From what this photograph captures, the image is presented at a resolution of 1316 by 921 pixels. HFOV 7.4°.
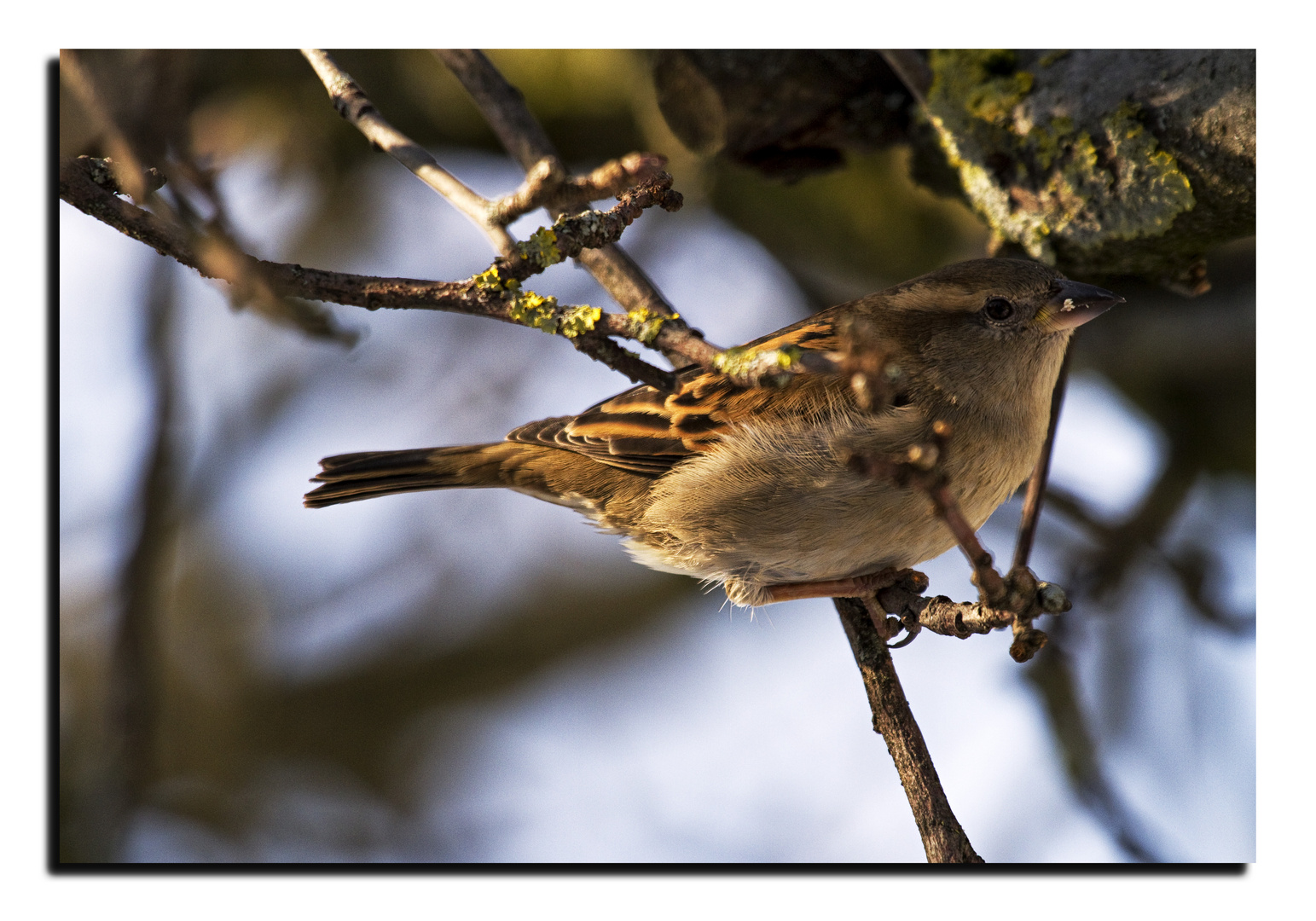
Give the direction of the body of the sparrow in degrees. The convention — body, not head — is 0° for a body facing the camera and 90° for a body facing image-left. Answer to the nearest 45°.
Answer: approximately 270°

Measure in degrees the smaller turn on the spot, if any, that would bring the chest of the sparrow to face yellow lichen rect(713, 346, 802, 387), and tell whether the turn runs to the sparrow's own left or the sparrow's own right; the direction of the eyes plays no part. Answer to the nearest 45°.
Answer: approximately 90° to the sparrow's own right

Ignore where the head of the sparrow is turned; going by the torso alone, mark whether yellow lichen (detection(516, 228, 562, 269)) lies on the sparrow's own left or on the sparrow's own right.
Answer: on the sparrow's own right
